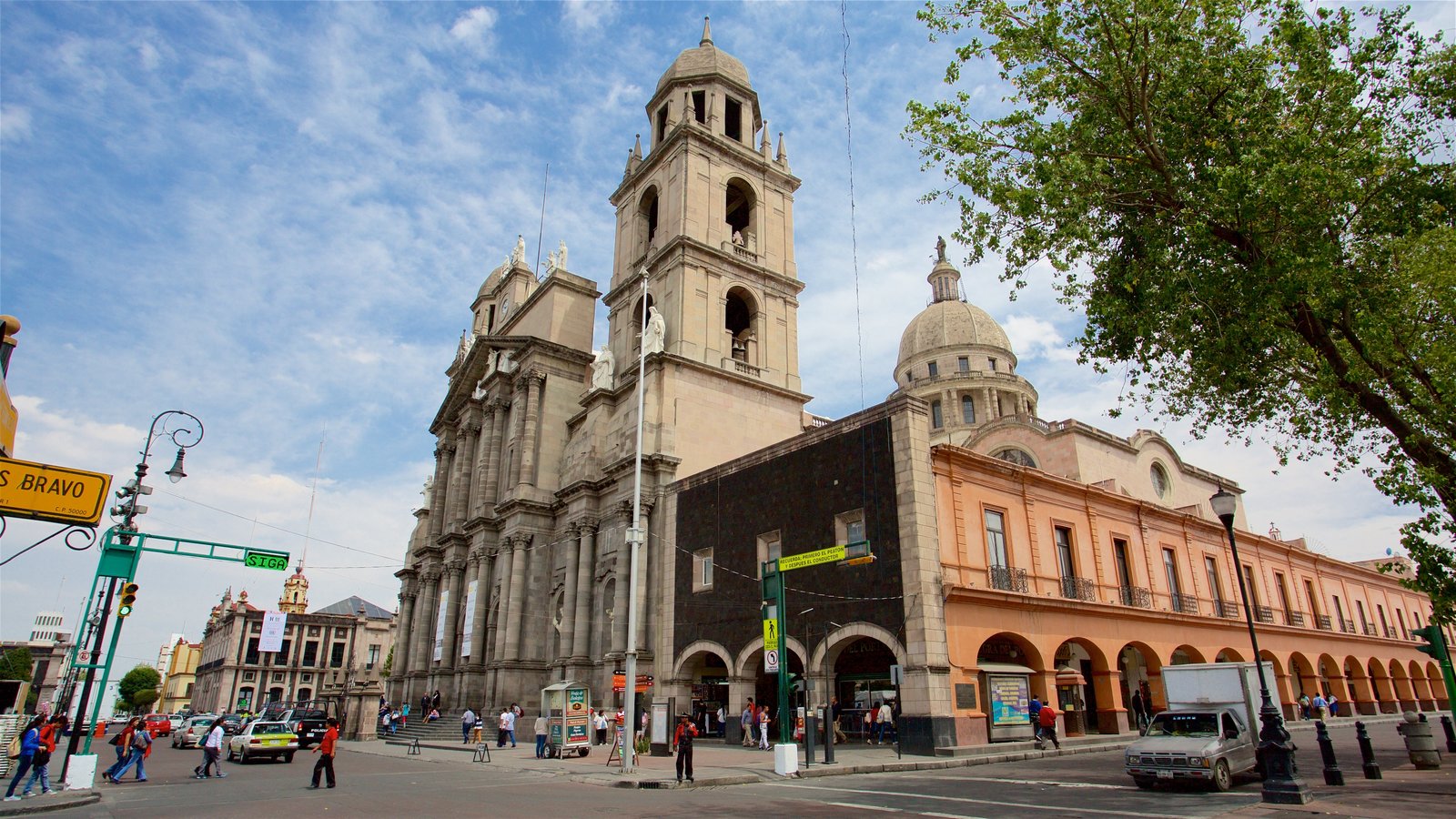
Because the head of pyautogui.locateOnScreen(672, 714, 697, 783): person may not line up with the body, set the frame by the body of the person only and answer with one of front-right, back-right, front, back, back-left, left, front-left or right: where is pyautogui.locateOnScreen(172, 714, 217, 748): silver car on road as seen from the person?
back-right

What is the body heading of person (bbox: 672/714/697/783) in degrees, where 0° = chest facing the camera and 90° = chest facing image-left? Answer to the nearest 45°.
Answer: approximately 0°

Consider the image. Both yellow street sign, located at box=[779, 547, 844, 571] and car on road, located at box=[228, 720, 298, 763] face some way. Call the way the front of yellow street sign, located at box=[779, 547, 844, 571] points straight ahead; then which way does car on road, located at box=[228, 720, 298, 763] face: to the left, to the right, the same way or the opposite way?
to the right

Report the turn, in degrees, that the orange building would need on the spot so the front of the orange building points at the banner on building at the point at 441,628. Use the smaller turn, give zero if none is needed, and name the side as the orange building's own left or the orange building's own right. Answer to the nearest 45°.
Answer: approximately 135° to the orange building's own right

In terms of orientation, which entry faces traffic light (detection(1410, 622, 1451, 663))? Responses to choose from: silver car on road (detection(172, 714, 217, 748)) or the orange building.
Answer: the orange building
